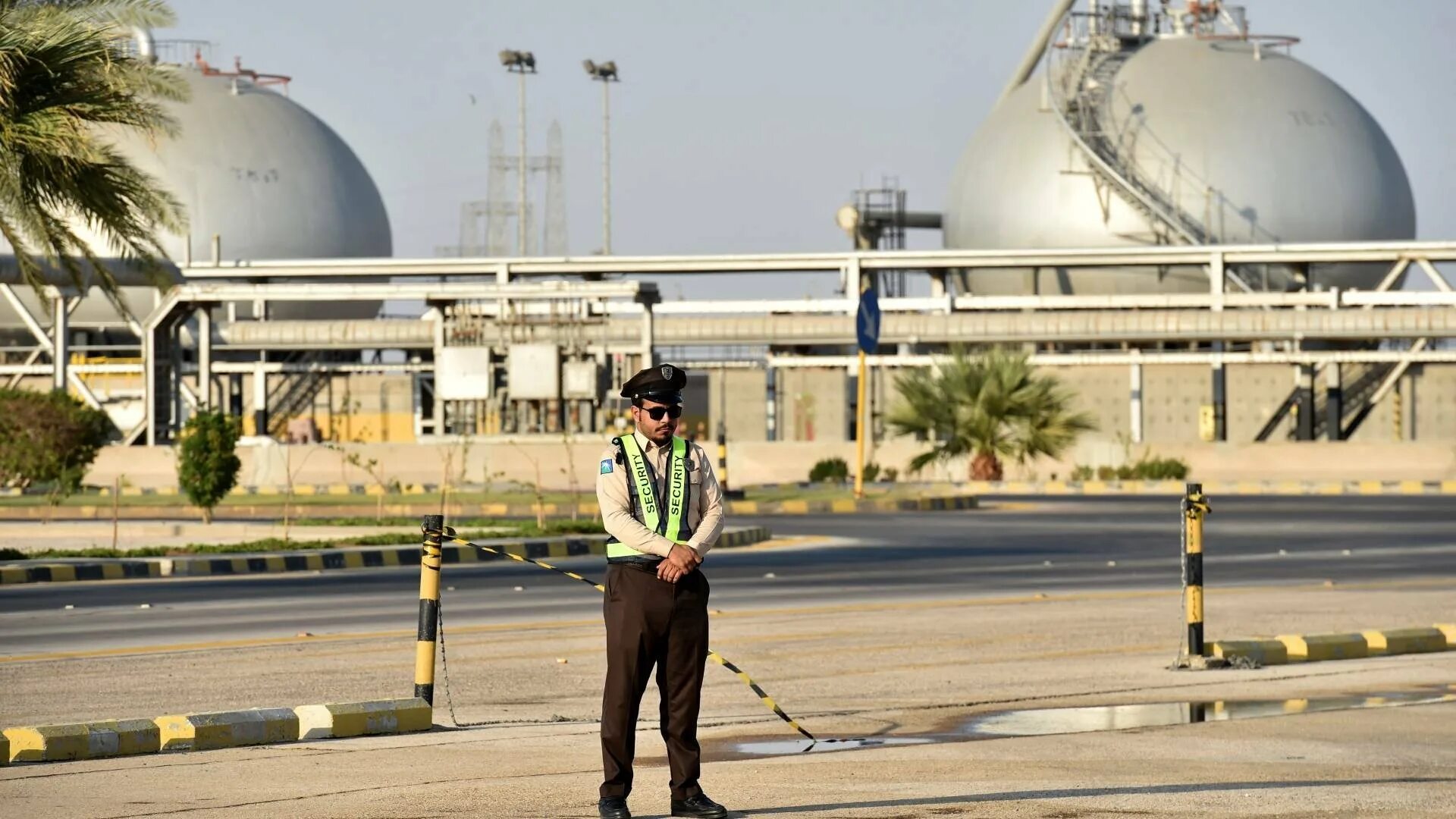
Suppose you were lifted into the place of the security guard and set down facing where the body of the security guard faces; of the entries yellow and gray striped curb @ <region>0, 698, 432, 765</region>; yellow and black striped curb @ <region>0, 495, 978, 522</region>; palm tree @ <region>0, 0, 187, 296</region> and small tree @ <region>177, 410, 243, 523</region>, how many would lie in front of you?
0

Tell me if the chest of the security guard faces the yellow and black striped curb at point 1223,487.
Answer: no

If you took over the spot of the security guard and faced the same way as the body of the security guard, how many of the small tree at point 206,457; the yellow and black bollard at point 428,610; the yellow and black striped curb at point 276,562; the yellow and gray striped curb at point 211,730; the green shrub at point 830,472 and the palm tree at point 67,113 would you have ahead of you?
0

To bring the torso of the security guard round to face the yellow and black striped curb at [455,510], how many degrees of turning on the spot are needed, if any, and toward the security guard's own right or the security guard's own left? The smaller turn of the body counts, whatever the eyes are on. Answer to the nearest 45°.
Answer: approximately 135° to the security guard's own left

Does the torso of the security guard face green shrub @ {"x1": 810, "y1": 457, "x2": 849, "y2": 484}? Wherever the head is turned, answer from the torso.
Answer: no

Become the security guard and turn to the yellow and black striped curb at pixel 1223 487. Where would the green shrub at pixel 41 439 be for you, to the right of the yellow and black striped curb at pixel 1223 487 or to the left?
left

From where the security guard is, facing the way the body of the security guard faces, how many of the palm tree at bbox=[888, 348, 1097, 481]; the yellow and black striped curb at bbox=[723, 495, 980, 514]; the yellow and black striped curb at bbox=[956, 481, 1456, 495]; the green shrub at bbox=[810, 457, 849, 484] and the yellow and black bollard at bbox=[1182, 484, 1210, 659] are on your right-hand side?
0

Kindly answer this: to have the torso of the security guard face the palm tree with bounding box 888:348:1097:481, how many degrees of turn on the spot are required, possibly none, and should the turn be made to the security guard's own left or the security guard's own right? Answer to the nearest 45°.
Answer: approximately 135° to the security guard's own left

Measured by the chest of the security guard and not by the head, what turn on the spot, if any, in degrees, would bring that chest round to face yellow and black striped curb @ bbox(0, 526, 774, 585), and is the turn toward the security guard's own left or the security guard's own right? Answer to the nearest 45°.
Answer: approximately 135° to the security guard's own left

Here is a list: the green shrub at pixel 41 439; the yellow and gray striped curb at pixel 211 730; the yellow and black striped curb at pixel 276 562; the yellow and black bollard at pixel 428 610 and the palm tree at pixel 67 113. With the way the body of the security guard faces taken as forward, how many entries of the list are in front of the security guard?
0

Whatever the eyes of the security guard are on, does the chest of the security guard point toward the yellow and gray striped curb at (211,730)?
no

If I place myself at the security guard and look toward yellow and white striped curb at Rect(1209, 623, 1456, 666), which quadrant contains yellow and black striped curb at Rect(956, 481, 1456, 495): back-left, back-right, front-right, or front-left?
front-left
